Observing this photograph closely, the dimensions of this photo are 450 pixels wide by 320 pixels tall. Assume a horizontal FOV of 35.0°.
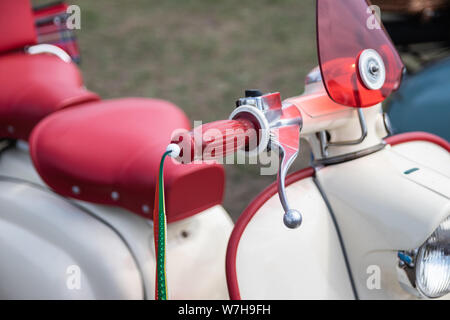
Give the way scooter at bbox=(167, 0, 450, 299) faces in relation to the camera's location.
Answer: facing the viewer and to the right of the viewer
